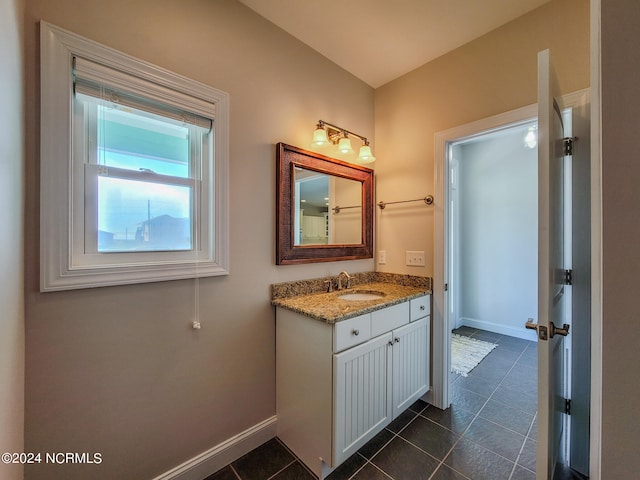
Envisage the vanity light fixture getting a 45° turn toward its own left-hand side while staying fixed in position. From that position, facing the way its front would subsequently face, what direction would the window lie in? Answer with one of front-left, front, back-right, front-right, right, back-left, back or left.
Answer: back-right

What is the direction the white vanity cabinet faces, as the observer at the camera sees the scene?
facing the viewer and to the right of the viewer

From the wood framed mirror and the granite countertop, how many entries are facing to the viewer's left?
0

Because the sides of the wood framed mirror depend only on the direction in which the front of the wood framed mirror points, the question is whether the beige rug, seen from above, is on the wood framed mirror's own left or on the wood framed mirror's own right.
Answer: on the wood framed mirror's own left

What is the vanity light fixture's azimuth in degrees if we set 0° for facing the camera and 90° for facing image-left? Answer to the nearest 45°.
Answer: approximately 315°

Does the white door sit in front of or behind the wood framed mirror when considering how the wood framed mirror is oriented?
in front

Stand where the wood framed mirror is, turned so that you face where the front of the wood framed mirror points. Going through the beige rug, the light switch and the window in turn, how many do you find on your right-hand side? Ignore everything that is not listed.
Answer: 1

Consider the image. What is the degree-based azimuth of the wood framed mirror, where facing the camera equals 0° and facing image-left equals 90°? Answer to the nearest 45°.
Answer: approximately 315°

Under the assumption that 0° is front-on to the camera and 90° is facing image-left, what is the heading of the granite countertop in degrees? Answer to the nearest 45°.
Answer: approximately 315°
